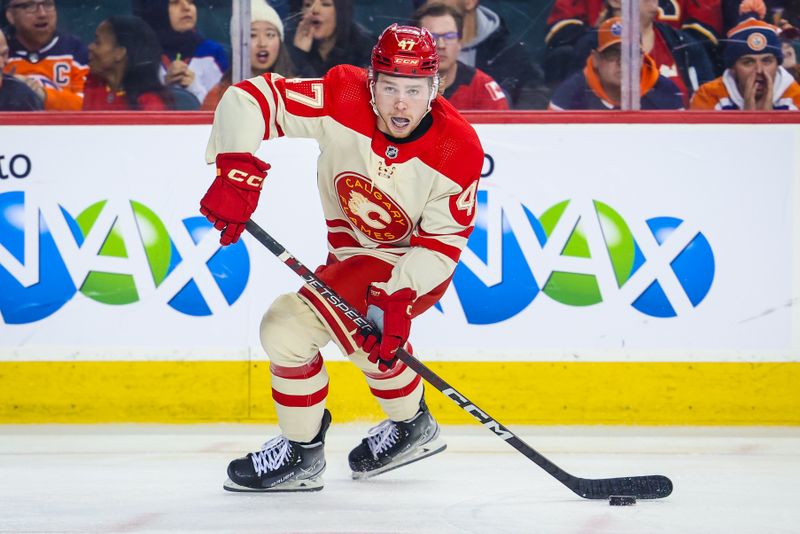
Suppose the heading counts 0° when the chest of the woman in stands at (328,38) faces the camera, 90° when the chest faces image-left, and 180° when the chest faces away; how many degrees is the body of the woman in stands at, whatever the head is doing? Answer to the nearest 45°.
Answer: approximately 45°

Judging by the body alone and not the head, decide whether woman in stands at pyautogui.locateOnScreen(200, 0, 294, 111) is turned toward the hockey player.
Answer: yes

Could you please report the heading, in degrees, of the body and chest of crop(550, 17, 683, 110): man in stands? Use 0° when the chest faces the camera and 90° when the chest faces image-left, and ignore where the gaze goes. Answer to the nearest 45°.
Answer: approximately 0°

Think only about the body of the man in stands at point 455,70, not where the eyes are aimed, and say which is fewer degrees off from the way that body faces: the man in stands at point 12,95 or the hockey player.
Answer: the hockey player

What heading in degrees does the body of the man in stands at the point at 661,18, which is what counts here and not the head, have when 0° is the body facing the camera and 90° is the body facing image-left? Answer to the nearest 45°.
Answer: approximately 0°

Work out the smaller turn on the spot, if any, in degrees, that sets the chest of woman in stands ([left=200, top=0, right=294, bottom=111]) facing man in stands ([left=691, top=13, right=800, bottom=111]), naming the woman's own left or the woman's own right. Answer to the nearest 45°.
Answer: approximately 90° to the woman's own left
